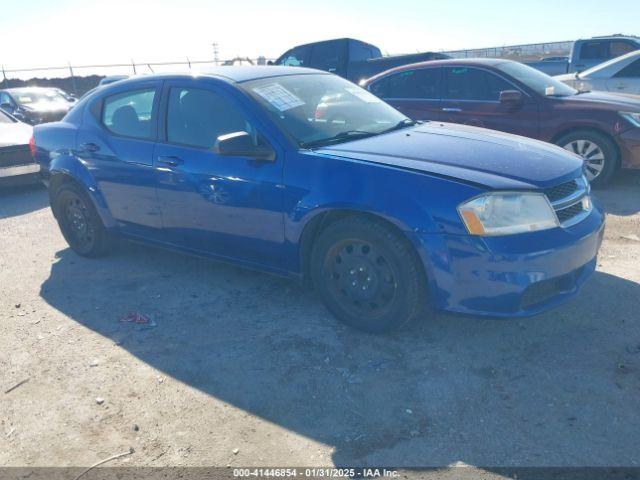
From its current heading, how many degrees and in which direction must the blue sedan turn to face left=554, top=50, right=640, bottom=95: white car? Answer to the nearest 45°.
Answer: approximately 90° to its left

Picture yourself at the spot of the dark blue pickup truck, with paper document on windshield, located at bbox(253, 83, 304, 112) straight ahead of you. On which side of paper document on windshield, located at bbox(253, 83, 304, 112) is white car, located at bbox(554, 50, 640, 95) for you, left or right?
left

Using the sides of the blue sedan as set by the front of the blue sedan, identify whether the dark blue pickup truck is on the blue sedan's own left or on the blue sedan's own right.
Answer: on the blue sedan's own left

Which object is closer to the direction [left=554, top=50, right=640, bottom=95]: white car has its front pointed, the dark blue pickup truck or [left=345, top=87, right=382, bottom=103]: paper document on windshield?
the dark blue pickup truck

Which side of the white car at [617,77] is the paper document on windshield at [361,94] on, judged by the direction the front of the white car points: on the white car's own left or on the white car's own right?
on the white car's own left

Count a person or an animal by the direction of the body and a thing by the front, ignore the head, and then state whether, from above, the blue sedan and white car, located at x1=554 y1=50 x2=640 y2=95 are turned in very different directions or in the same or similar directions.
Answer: very different directions

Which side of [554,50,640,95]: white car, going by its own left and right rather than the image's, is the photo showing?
left

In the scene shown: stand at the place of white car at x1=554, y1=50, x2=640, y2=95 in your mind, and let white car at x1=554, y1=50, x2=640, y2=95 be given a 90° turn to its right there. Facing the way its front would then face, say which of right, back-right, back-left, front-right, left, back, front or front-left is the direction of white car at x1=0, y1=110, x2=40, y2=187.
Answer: back-left

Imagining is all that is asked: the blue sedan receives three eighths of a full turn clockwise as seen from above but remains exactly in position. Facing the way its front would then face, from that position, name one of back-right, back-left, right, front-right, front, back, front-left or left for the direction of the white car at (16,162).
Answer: front-right

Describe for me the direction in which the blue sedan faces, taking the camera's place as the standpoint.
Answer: facing the viewer and to the right of the viewer

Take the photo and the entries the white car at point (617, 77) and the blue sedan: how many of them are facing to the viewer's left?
1

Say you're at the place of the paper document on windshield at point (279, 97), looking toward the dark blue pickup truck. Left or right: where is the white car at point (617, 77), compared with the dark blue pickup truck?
right
